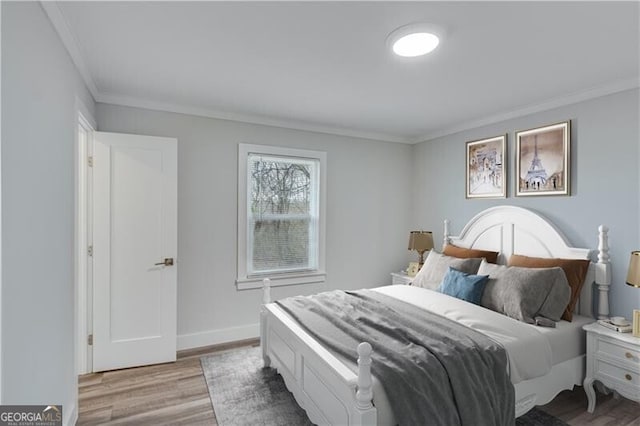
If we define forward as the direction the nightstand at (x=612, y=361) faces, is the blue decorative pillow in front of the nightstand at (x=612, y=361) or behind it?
in front

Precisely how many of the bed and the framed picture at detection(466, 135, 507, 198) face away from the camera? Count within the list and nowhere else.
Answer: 0

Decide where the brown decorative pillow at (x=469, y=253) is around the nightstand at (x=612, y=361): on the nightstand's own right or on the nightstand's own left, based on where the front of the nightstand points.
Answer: on the nightstand's own right

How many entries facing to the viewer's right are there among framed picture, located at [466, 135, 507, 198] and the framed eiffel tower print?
0

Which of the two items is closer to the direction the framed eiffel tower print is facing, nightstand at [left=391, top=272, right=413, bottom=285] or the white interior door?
the white interior door

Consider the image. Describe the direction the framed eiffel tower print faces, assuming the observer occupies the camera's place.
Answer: facing the viewer and to the left of the viewer

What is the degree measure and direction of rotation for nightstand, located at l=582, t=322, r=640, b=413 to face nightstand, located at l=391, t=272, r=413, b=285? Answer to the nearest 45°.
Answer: approximately 45° to its right
